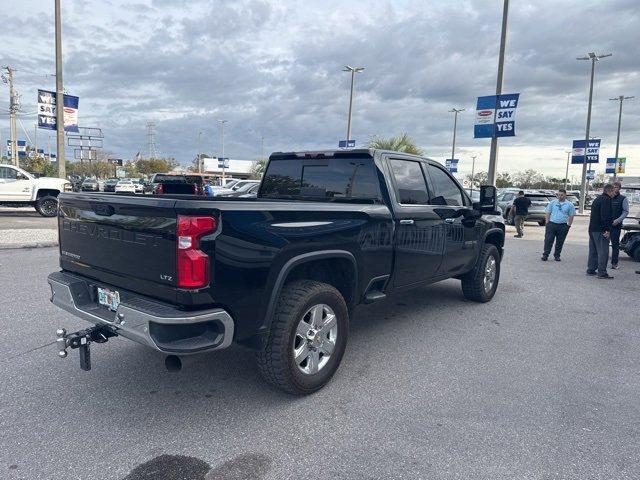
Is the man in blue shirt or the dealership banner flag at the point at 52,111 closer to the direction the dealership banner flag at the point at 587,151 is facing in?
the man in blue shirt

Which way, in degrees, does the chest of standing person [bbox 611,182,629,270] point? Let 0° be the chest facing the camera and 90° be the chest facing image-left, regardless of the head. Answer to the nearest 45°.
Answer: approximately 45°

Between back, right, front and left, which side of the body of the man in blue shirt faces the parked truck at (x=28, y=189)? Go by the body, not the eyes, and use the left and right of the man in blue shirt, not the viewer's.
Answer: right

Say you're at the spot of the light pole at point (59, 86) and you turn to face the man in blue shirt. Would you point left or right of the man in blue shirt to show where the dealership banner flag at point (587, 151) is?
left

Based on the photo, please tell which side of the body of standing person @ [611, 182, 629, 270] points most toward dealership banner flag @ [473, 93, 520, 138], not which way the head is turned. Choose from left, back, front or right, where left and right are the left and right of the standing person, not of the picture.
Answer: right

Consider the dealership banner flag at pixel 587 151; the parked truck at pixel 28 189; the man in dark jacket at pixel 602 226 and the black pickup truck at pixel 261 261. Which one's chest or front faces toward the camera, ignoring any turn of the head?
the dealership banner flag

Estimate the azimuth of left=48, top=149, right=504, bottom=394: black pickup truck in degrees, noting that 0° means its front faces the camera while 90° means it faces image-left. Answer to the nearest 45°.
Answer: approximately 225°
